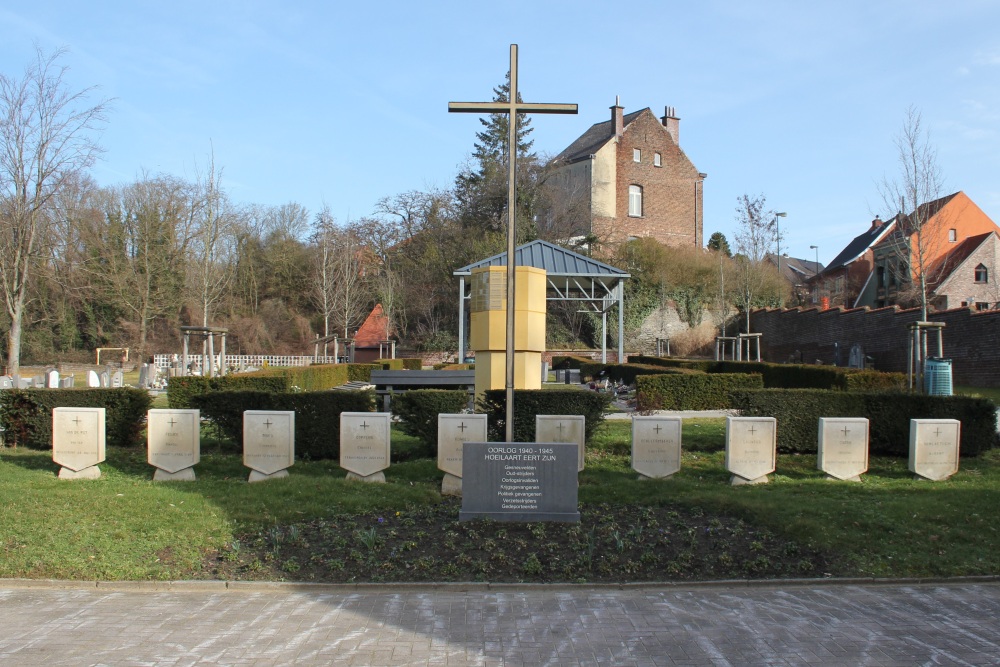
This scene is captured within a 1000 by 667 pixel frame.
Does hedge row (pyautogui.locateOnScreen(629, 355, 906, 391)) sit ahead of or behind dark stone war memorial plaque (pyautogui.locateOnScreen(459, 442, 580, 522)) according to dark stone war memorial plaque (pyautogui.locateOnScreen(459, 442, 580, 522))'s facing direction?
behind

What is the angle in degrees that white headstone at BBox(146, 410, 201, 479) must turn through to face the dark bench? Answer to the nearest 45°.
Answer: approximately 135° to its left

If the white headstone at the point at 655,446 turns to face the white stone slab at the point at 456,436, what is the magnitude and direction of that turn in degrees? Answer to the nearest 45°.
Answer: approximately 90° to its right

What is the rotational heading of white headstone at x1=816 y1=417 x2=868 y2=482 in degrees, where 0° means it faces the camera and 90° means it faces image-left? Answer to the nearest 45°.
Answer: approximately 0°
